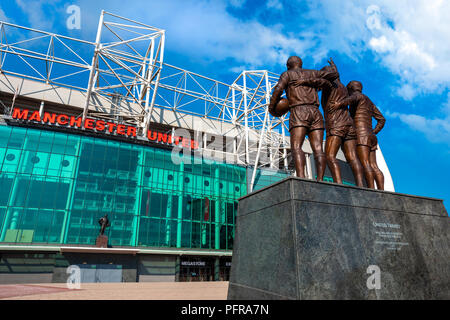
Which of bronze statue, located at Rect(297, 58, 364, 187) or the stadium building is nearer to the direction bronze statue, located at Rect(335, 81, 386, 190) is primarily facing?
the stadium building

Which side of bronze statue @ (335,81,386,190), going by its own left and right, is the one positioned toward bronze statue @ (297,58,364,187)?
left

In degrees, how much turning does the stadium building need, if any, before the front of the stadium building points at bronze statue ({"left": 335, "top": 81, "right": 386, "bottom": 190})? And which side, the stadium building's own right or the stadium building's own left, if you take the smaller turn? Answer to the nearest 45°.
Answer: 0° — it already faces it

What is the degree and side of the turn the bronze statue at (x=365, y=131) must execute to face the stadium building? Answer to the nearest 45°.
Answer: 0° — it already faces it

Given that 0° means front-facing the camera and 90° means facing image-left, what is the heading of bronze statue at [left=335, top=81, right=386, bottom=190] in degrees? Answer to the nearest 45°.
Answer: approximately 135°

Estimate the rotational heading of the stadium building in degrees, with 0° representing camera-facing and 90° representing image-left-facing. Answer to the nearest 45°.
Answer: approximately 315°

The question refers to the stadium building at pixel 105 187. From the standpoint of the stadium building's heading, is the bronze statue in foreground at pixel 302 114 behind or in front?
in front

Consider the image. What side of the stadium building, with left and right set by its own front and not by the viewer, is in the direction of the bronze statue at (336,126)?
front
